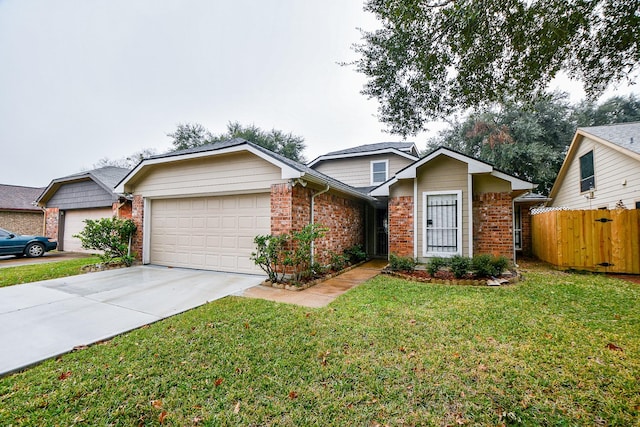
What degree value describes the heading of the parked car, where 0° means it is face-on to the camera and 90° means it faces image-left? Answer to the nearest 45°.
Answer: approximately 270°

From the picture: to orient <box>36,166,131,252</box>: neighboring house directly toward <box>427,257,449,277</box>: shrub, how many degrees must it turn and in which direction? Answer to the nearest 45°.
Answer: approximately 90° to its left

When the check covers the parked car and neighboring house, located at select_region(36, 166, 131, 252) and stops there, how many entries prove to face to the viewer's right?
1

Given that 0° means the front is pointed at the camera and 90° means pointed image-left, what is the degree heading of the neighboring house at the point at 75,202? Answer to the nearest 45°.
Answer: approximately 45°

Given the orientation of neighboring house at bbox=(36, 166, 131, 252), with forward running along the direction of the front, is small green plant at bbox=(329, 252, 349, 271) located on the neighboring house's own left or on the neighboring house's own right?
on the neighboring house's own left

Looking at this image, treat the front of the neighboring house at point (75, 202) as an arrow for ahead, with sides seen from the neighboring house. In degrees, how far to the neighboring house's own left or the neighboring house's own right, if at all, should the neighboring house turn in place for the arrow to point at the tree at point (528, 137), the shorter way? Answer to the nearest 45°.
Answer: approximately 90° to the neighboring house's own left

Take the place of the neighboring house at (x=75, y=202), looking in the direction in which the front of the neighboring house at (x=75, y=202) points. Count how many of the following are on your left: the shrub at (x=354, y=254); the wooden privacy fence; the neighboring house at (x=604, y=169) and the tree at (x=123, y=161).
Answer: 3

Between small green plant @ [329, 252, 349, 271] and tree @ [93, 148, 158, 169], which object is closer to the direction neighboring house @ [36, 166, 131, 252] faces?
the small green plant

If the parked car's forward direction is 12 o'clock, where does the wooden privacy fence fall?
The wooden privacy fence is roughly at 2 o'clock from the parked car.

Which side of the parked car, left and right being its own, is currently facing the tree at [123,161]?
left

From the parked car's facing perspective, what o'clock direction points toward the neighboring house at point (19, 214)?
The neighboring house is roughly at 9 o'clock from the parked car.

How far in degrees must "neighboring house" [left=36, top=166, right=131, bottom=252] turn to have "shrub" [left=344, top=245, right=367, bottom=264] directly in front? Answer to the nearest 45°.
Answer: approximately 90° to its left

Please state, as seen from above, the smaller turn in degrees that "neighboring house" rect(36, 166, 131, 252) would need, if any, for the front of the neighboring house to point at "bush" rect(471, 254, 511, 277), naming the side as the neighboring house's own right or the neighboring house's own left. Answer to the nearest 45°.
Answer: approximately 90° to the neighboring house's own left

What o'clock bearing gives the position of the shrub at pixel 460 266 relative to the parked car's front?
The shrub is roughly at 2 o'clock from the parked car.
